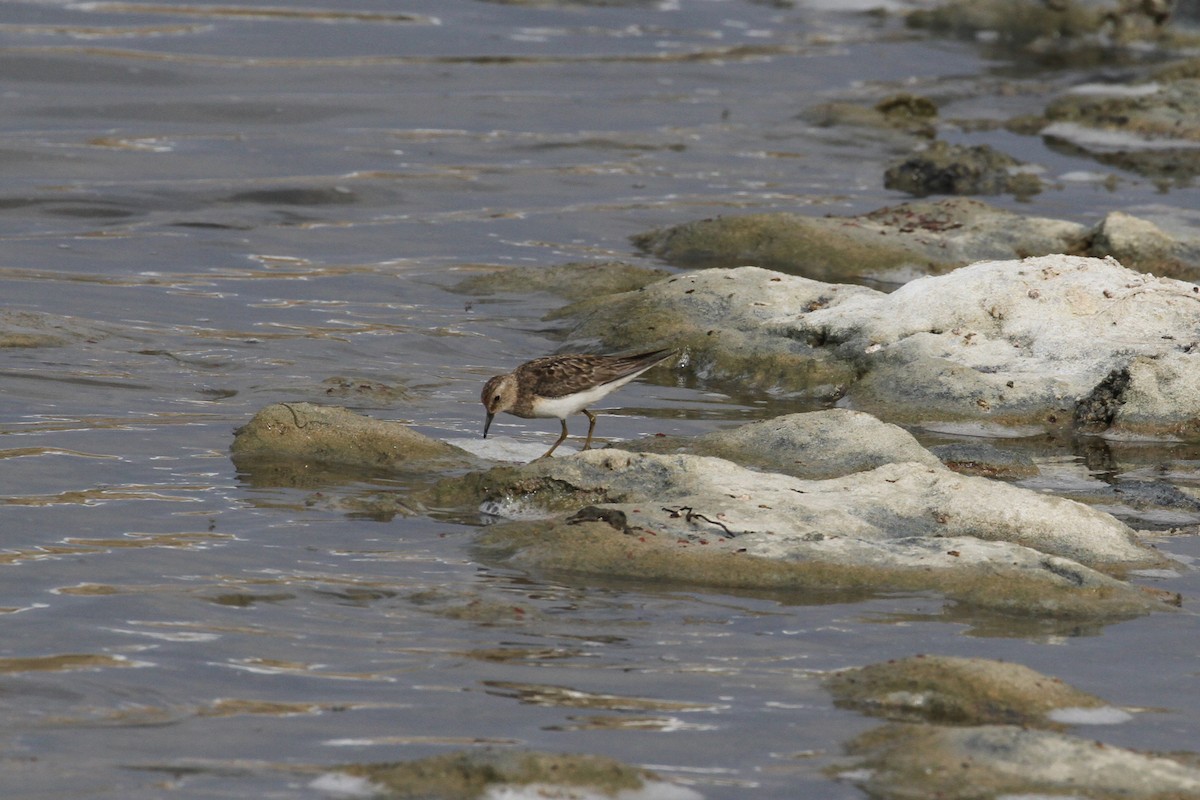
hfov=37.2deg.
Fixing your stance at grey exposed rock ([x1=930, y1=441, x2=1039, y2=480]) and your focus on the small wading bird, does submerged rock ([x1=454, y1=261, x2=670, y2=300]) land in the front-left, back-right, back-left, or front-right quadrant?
front-right

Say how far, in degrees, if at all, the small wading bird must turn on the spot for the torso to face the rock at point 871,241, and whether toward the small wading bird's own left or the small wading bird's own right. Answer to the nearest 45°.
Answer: approximately 135° to the small wading bird's own right

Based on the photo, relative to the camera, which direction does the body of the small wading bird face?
to the viewer's left

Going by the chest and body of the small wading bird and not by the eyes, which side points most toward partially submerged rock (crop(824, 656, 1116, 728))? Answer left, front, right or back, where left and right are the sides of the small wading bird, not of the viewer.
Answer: left

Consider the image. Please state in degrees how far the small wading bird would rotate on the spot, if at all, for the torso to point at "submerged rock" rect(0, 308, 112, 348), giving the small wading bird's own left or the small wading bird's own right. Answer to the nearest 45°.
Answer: approximately 45° to the small wading bird's own right

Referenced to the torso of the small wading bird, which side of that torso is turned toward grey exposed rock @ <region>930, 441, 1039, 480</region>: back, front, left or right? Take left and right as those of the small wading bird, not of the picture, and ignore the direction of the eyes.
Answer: back

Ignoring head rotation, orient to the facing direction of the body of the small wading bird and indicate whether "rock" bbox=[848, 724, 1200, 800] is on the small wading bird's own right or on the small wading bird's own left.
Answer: on the small wading bird's own left

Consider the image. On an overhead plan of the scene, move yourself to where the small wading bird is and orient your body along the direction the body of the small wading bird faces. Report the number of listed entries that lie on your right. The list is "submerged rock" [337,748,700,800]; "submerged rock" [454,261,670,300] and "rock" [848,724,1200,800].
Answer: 1

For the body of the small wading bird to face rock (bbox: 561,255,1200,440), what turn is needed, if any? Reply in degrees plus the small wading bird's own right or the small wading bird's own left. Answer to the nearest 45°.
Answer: approximately 135° to the small wading bird's own right

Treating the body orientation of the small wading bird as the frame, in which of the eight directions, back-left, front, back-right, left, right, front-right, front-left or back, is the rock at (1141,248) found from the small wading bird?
back-right

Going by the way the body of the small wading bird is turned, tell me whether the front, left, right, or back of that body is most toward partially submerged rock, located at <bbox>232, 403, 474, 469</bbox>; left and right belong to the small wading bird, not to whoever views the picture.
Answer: front

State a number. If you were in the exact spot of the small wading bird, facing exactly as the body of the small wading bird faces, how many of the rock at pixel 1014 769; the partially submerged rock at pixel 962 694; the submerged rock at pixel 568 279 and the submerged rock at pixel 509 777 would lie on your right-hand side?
1

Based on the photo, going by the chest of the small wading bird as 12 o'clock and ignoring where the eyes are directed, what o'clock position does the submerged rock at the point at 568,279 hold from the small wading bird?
The submerged rock is roughly at 3 o'clock from the small wading bird.
